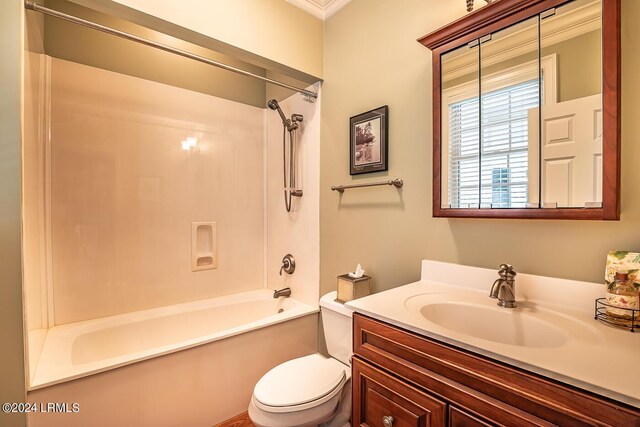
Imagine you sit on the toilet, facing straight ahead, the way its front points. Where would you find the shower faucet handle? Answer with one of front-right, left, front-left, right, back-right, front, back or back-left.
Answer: back-right

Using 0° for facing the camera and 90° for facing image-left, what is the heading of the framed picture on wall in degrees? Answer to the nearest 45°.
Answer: approximately 45°

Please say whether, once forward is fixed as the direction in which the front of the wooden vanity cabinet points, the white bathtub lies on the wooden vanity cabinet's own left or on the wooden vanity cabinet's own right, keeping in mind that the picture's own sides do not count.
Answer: on the wooden vanity cabinet's own right

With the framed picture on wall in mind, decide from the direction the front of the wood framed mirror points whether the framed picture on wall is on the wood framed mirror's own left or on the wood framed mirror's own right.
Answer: on the wood framed mirror's own right
